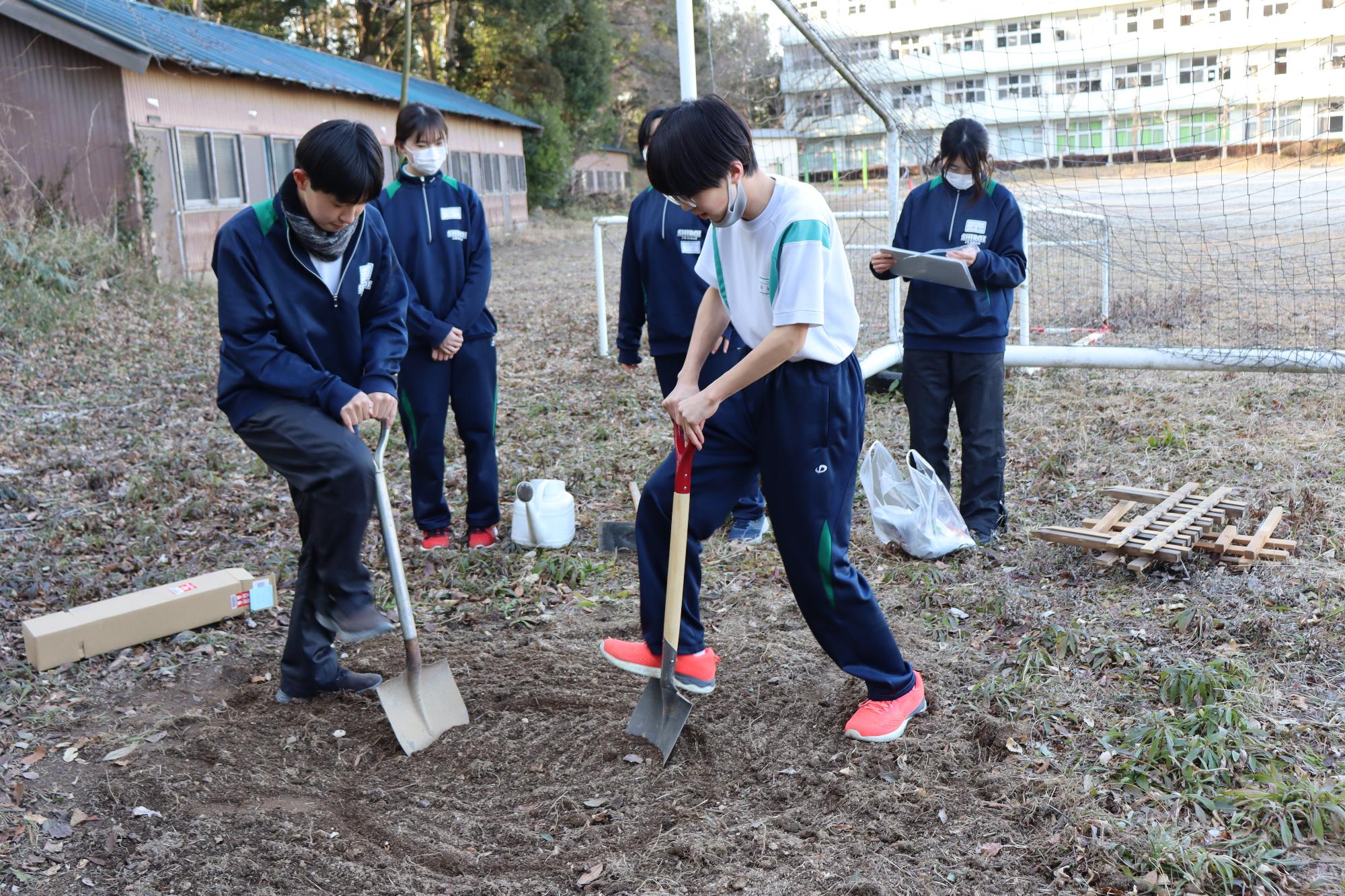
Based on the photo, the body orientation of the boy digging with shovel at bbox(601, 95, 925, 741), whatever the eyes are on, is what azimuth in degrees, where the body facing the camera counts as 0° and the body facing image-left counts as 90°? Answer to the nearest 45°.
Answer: approximately 45°

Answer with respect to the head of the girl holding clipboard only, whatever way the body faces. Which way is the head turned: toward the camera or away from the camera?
toward the camera

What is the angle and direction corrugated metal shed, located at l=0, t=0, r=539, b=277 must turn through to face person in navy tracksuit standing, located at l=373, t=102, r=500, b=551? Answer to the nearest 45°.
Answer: approximately 45° to its right

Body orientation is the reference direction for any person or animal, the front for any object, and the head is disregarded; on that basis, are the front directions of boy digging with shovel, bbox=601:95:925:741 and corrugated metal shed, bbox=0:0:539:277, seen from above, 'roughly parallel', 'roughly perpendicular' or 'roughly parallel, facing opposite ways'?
roughly perpendicular

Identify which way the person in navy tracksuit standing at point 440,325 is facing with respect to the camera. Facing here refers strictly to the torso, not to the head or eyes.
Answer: toward the camera

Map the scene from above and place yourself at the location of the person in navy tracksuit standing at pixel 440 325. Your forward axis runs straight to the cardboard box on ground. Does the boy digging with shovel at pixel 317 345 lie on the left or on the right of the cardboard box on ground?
left

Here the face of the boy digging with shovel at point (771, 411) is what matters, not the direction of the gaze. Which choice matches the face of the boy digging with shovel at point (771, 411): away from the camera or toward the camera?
toward the camera

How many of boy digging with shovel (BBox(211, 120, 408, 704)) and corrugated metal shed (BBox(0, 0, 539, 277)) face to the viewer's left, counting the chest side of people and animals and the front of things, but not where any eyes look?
0

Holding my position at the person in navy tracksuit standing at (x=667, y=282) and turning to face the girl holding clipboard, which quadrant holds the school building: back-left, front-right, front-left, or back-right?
front-left

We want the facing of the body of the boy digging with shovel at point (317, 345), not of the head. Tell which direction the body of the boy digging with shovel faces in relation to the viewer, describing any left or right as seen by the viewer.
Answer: facing the viewer and to the right of the viewer

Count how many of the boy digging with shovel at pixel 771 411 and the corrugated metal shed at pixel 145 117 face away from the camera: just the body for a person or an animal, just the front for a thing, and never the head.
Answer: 0

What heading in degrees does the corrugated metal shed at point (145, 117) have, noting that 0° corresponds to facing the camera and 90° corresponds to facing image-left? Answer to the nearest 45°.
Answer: approximately 315°

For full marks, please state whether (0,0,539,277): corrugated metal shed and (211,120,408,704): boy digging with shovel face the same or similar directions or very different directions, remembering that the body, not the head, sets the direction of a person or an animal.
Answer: same or similar directions

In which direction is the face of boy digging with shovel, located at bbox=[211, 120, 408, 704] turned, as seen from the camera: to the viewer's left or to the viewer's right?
to the viewer's right
